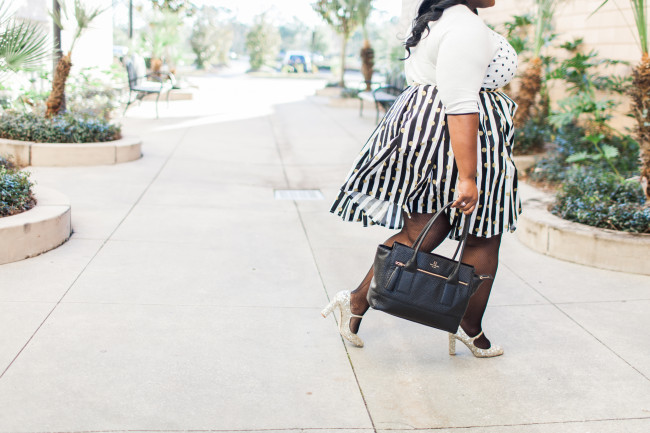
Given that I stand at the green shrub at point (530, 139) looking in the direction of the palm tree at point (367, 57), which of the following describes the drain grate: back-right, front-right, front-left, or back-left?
back-left

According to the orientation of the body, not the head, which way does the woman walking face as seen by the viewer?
to the viewer's right

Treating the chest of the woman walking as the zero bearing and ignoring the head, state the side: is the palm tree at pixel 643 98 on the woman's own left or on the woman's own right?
on the woman's own left

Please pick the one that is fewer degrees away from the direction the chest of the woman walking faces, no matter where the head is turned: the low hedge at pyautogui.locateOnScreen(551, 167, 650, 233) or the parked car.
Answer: the low hedge

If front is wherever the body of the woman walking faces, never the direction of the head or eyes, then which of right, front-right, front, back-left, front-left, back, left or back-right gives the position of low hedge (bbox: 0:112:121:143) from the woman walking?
back-left

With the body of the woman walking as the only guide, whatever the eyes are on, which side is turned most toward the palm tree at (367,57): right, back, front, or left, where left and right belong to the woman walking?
left

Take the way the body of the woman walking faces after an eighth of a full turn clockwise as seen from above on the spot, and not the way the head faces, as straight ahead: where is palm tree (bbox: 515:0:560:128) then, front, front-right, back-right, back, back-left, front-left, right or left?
back-left

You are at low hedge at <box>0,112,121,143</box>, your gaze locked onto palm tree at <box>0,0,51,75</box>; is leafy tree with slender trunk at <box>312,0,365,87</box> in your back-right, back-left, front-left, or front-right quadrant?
front-right

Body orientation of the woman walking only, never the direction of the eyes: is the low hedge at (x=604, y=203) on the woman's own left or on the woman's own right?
on the woman's own left

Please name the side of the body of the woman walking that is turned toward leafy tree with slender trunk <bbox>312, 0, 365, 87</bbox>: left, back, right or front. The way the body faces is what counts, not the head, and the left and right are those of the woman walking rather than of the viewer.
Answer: left
